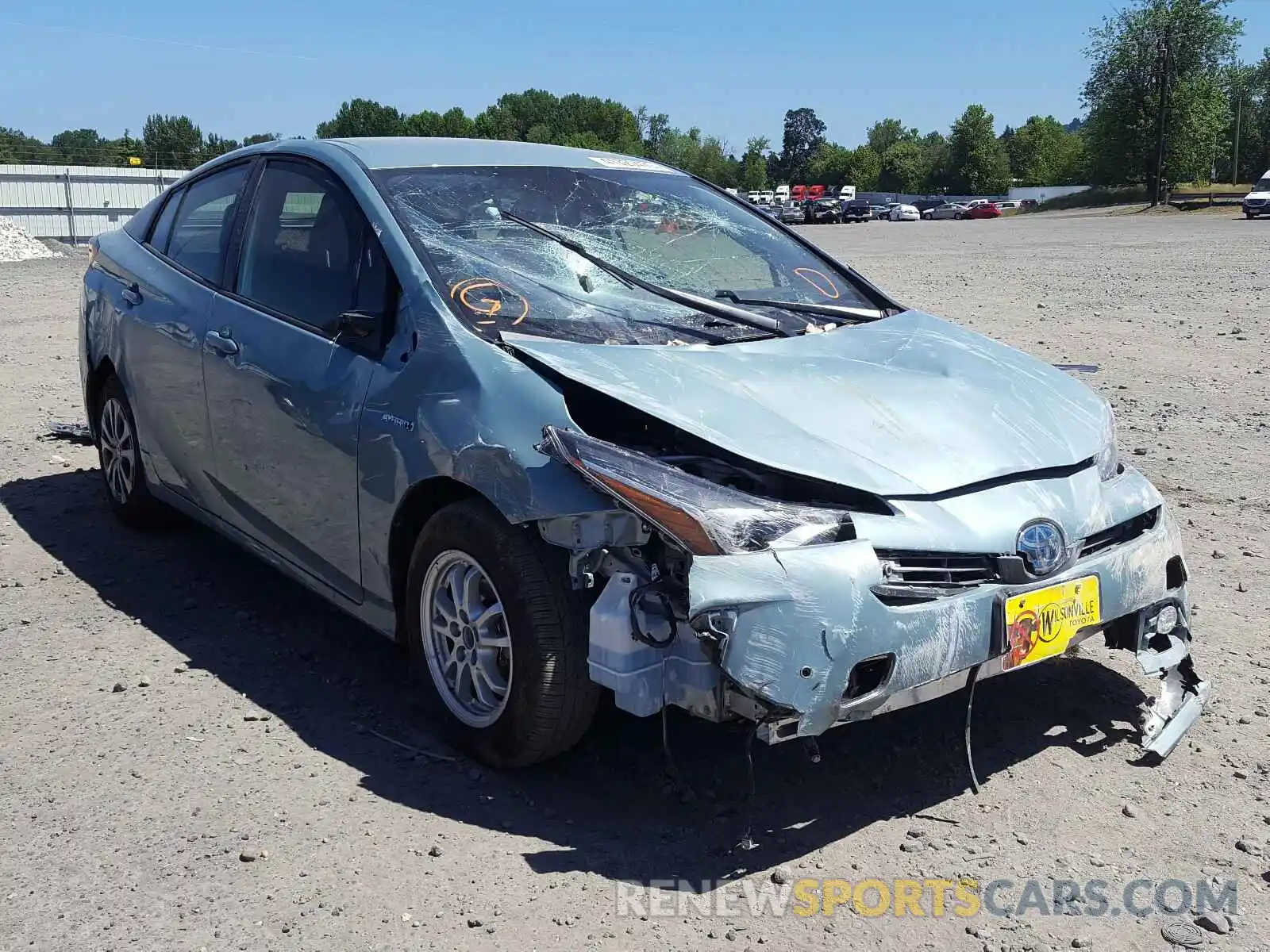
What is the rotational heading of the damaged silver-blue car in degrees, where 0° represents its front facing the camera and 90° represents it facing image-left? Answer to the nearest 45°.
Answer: approximately 315°

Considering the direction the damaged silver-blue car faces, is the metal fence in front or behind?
behind

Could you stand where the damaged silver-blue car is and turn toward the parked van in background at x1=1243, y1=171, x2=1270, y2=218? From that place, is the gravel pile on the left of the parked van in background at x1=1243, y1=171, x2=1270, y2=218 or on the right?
left

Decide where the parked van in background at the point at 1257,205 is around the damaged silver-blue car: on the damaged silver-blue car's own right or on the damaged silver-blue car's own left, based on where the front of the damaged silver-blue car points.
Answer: on the damaged silver-blue car's own left
